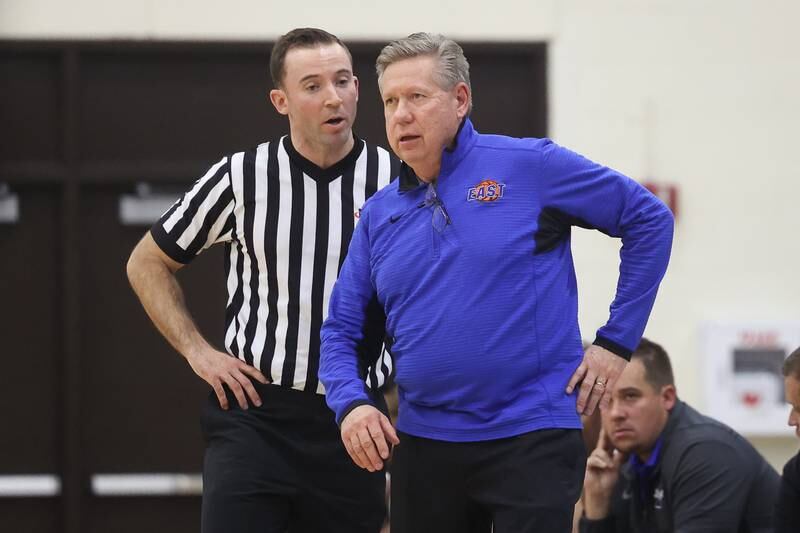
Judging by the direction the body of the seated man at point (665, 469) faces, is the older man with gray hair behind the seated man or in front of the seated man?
in front

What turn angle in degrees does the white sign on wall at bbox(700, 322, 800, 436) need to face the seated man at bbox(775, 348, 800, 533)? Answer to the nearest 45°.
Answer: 0° — it already faces them

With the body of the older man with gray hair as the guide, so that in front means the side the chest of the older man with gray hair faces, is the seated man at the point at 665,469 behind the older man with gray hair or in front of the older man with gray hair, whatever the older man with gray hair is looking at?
behind

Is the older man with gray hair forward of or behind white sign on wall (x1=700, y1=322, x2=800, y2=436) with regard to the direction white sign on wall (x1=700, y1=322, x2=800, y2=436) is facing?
forward

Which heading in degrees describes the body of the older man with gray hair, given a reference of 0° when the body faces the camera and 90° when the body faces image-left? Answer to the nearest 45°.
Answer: approximately 45°

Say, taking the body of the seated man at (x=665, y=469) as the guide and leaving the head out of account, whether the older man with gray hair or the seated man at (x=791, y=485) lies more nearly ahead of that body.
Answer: the older man with gray hair

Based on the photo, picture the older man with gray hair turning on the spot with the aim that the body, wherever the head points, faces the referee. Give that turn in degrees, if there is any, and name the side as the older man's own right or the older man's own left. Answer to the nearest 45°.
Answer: approximately 90° to the older man's own right
